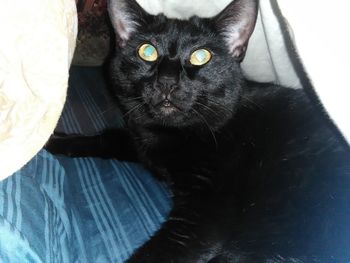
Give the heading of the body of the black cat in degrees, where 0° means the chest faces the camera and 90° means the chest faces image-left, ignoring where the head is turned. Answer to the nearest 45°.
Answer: approximately 45°
